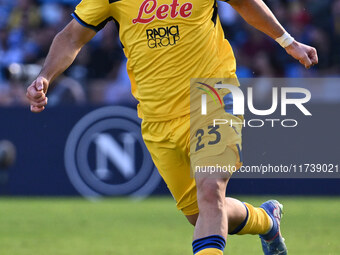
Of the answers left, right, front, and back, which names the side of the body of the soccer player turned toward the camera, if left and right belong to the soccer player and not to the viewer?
front
